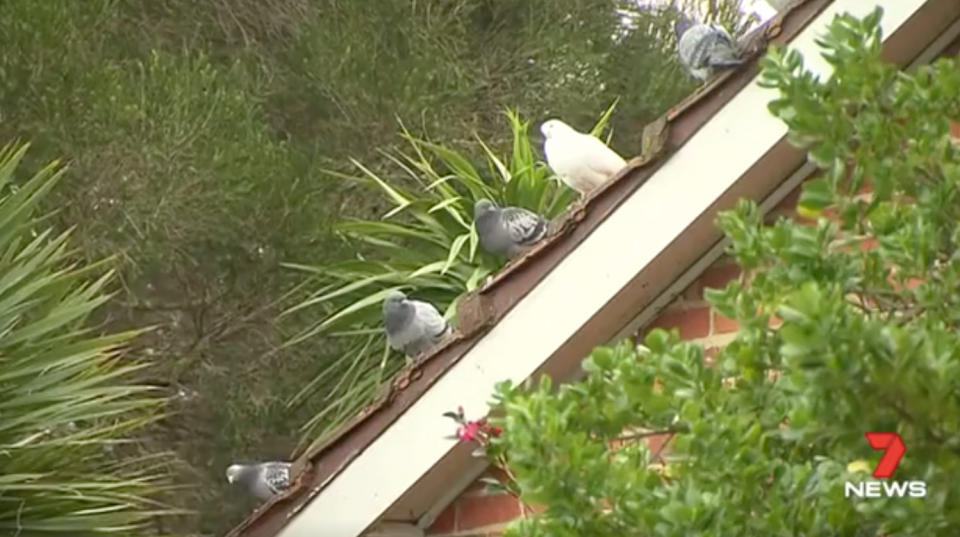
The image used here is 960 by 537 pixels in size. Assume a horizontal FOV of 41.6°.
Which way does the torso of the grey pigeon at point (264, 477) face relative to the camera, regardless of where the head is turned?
to the viewer's left

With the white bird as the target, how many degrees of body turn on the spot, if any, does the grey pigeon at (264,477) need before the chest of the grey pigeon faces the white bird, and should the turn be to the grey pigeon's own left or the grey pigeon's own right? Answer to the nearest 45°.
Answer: approximately 135° to the grey pigeon's own left

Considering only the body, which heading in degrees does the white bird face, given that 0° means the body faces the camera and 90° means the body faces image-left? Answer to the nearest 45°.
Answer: approximately 90°

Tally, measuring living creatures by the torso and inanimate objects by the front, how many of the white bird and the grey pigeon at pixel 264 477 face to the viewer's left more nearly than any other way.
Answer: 2

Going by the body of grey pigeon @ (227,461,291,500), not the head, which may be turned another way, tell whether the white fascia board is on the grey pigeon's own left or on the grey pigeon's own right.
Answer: on the grey pigeon's own left

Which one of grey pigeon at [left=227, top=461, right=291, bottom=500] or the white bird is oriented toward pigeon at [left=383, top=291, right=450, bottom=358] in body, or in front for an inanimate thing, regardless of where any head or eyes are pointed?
the white bird

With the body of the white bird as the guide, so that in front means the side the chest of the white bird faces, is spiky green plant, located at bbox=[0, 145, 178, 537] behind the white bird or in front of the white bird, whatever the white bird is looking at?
in front

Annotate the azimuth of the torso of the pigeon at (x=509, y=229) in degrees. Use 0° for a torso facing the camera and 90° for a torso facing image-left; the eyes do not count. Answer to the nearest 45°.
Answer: approximately 90°

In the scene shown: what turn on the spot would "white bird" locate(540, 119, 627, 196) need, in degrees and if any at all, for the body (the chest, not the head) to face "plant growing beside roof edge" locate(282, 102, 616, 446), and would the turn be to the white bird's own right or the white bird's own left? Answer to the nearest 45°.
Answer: approximately 45° to the white bird's own right
